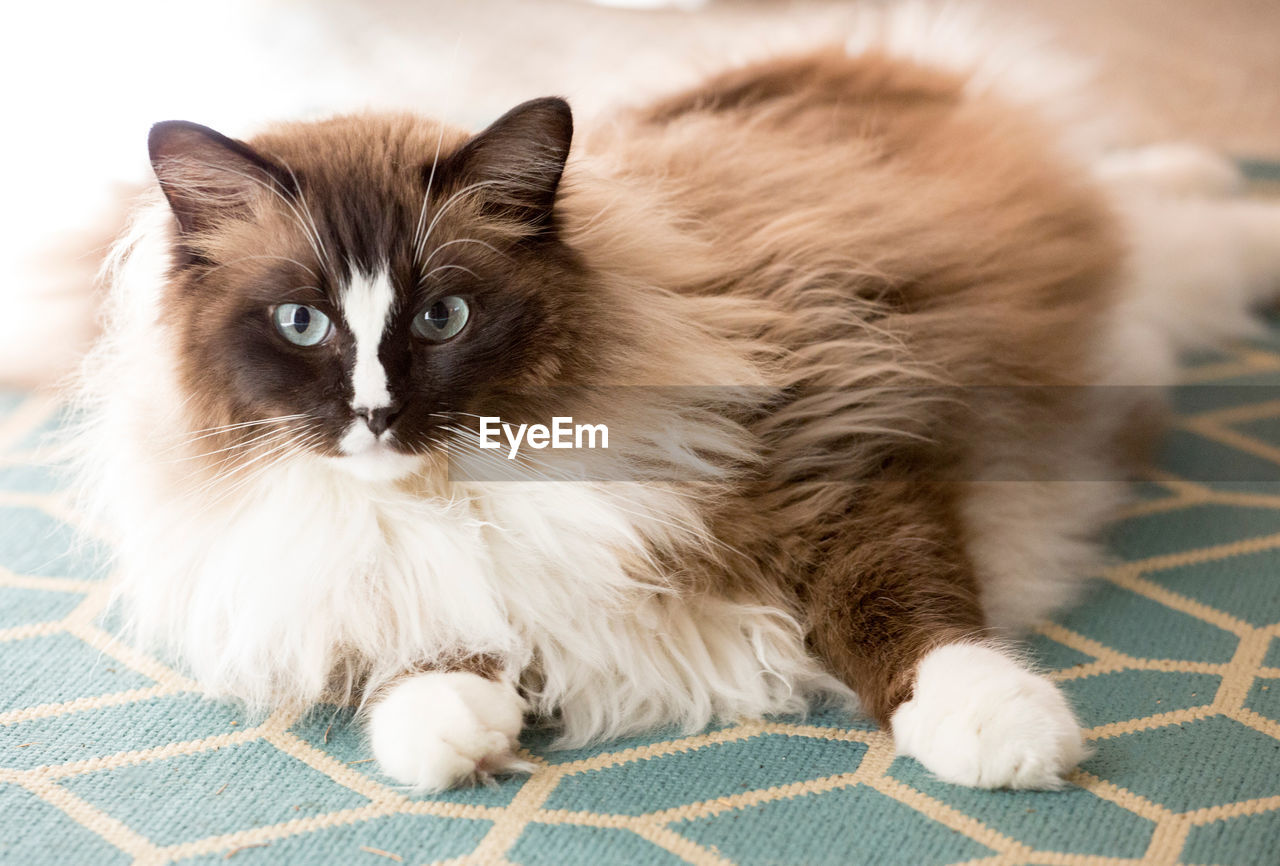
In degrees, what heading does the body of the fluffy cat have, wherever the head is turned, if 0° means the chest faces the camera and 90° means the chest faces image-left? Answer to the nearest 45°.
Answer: approximately 45°
